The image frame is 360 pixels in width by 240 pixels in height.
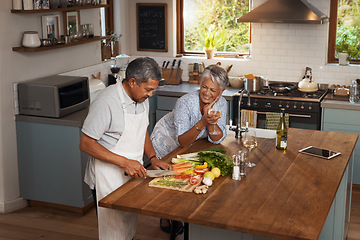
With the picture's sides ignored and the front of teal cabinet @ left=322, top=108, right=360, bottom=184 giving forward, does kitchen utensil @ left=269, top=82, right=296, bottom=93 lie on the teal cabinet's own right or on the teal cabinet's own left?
on the teal cabinet's own right

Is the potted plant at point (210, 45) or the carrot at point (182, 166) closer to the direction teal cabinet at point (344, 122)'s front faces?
the carrot

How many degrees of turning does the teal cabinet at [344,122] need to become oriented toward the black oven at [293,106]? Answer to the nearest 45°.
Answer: approximately 90° to its right

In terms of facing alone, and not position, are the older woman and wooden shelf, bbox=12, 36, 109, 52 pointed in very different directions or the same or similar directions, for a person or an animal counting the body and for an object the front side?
same or similar directions

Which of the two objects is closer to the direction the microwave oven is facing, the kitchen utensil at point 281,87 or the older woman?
the older woman

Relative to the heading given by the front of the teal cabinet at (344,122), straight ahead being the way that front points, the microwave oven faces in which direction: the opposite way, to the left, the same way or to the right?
to the left

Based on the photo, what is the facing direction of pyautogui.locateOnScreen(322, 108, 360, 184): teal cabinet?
toward the camera

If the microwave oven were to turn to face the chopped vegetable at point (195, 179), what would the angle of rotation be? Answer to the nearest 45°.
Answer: approximately 45° to its right

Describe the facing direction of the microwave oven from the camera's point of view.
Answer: facing the viewer and to the right of the viewer

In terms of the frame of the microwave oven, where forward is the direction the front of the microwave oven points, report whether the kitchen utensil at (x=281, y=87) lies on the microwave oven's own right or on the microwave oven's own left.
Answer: on the microwave oven's own left

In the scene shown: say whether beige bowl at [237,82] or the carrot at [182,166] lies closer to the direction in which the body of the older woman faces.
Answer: the carrot

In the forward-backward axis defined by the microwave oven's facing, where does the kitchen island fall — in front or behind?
in front

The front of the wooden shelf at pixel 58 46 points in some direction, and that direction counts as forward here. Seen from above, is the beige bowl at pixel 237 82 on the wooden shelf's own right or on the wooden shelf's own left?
on the wooden shelf's own left

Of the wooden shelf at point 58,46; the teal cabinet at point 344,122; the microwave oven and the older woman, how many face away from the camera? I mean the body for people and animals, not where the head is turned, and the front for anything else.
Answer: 0
